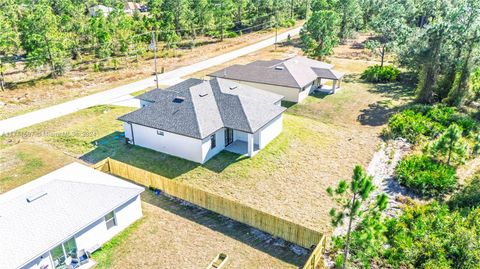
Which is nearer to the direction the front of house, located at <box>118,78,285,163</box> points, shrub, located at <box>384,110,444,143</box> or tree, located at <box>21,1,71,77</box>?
the tree

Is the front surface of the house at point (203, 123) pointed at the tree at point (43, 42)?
yes

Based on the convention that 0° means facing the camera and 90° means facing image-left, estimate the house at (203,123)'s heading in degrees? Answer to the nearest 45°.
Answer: approximately 135°

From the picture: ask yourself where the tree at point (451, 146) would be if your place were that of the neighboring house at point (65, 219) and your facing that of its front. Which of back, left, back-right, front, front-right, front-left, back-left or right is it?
back-right

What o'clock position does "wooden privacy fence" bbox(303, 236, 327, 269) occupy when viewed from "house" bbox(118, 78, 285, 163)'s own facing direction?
The wooden privacy fence is roughly at 7 o'clock from the house.

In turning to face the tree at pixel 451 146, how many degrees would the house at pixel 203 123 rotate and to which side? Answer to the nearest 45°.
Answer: approximately 135° to its right

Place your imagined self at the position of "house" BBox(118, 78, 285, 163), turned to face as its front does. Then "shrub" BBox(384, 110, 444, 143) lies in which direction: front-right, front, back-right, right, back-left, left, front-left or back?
back-right

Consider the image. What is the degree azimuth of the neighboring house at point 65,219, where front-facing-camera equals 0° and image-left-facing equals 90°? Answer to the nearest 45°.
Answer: approximately 135°
